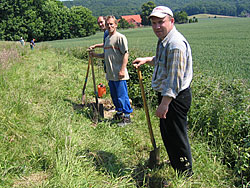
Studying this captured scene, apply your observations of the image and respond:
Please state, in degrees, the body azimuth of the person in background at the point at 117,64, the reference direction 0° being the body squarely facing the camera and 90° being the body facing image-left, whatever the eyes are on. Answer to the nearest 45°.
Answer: approximately 45°

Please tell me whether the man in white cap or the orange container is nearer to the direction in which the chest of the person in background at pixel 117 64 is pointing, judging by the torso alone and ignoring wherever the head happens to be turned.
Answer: the man in white cap

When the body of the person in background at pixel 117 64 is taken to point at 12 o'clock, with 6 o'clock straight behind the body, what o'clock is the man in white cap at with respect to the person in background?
The man in white cap is roughly at 10 o'clock from the person in background.
